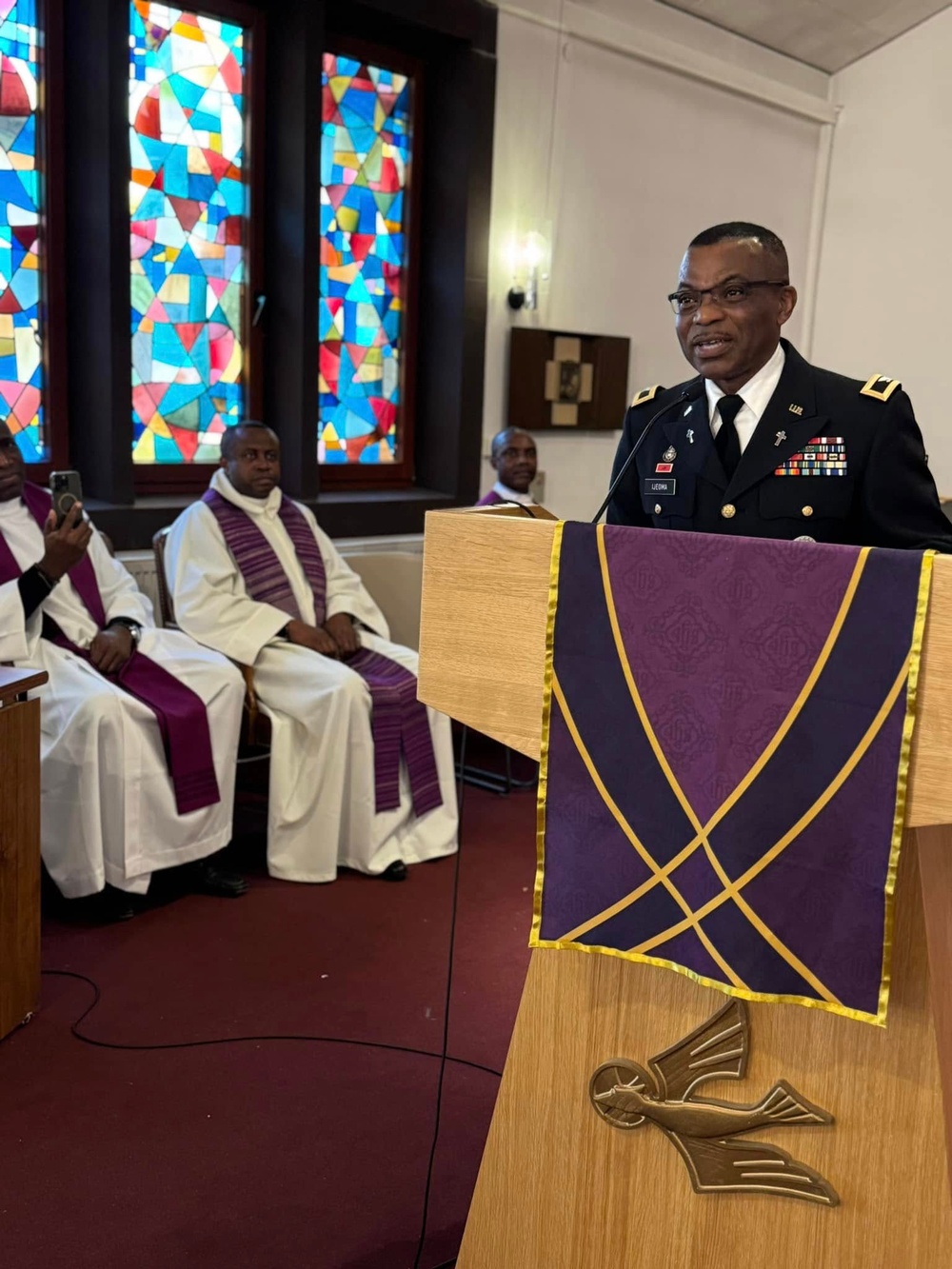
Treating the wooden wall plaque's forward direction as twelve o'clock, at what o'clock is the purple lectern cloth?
The purple lectern cloth is roughly at 12 o'clock from the wooden wall plaque.

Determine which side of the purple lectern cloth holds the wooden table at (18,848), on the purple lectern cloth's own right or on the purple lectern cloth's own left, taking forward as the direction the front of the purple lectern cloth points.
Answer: on the purple lectern cloth's own right

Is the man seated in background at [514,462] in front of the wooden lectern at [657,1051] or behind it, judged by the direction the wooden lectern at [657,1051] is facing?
behind

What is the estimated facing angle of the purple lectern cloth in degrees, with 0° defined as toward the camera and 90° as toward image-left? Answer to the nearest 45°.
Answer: approximately 0°

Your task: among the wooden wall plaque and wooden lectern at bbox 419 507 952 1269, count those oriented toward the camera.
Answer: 2

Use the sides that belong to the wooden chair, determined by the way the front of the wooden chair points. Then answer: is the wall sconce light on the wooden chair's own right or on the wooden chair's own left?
on the wooden chair's own left

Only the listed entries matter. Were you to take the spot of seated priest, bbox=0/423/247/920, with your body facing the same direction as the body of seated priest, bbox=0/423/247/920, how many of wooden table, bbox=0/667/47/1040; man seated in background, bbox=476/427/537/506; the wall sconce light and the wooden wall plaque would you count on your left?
3

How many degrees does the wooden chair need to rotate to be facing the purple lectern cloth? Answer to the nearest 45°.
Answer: approximately 45° to its right

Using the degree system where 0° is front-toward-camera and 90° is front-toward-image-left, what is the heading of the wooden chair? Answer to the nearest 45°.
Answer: approximately 315°
